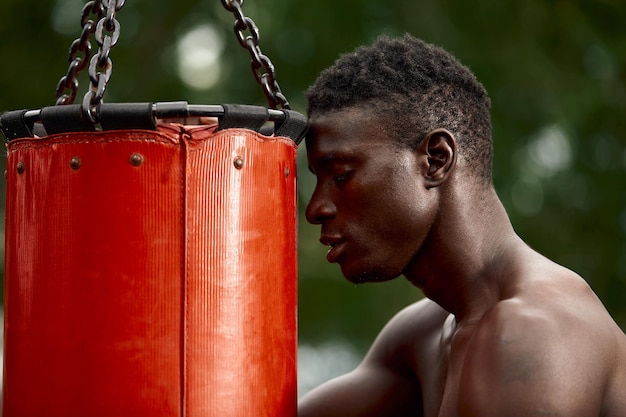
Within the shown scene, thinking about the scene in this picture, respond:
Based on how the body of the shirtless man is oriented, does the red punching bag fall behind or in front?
in front

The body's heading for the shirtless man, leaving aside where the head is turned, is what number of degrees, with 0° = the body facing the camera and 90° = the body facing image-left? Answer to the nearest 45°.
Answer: approximately 90°

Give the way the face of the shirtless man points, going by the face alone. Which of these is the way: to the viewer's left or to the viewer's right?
to the viewer's left
